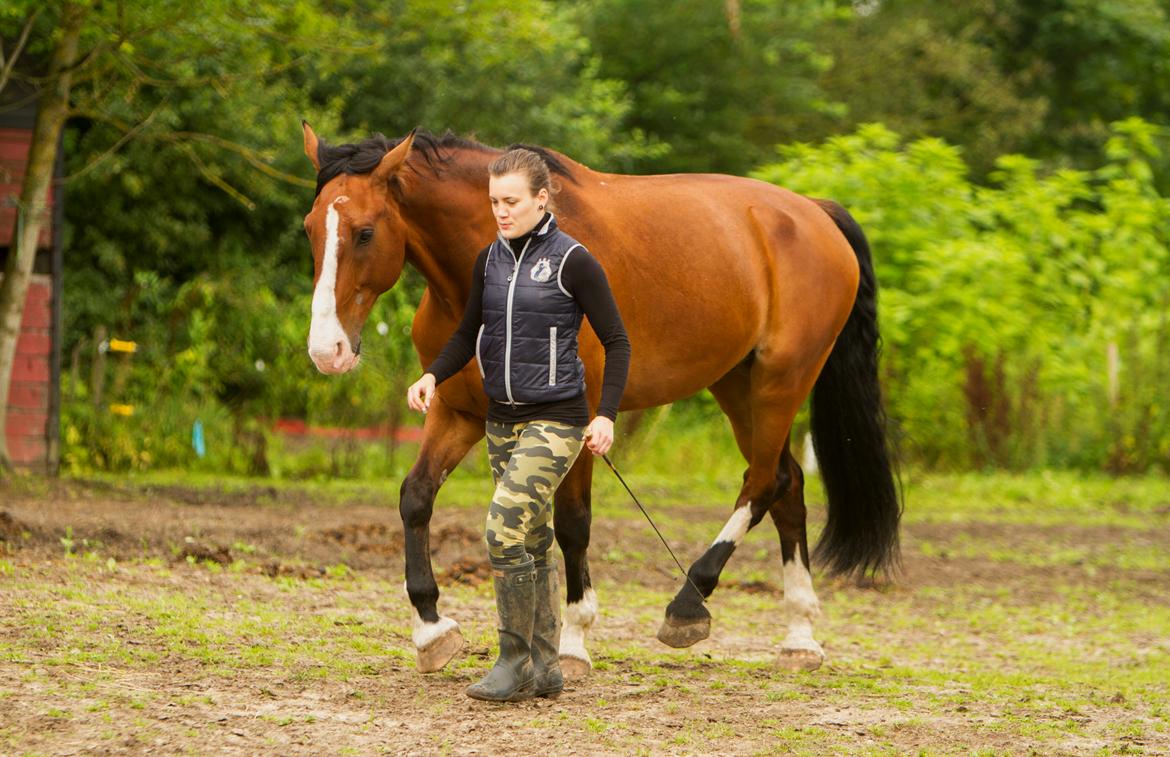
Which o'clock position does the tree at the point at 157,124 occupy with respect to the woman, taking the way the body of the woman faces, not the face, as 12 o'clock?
The tree is roughly at 4 o'clock from the woman.

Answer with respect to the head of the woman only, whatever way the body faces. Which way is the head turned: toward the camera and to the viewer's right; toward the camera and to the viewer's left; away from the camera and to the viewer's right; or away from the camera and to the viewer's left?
toward the camera and to the viewer's left
